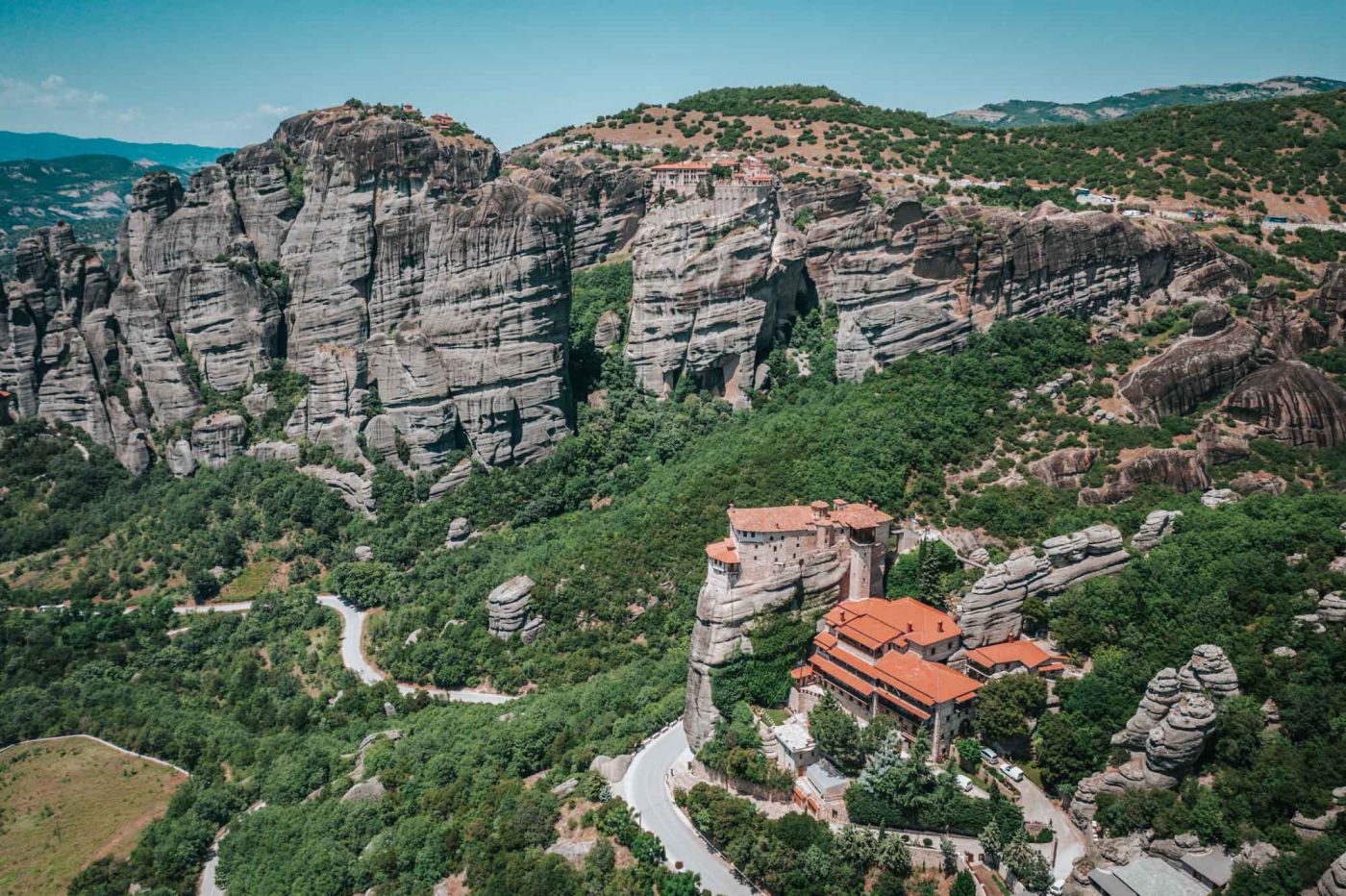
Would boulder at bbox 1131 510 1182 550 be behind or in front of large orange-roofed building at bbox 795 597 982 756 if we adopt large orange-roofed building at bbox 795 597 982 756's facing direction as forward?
behind

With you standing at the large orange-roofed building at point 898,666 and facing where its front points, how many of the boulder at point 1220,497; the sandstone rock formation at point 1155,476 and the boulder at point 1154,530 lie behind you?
3

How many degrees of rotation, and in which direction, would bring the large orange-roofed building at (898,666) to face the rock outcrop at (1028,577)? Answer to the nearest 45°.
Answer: approximately 180°

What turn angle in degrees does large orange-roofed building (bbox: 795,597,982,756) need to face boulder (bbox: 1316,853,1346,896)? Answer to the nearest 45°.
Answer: approximately 90° to its left

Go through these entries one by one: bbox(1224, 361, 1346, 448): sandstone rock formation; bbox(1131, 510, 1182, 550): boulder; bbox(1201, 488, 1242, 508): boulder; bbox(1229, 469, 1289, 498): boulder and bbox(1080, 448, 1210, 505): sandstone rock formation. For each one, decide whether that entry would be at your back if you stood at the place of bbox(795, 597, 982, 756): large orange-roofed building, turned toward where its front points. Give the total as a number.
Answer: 5

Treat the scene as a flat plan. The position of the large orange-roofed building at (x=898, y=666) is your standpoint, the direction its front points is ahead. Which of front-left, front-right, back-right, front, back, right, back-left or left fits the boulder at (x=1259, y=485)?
back

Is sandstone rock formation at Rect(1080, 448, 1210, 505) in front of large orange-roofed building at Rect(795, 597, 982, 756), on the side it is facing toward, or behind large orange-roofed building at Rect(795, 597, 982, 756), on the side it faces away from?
behind

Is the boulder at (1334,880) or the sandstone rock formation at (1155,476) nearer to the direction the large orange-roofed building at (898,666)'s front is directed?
the boulder

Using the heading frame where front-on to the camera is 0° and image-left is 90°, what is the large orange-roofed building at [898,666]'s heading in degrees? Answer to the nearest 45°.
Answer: approximately 45°

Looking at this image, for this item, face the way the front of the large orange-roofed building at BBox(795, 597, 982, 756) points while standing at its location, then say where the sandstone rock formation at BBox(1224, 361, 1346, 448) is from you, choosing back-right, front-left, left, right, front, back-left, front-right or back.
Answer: back

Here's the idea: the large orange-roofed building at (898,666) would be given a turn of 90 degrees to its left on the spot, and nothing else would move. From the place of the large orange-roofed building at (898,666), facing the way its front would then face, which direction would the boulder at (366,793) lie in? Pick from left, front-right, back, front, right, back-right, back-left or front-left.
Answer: back-right

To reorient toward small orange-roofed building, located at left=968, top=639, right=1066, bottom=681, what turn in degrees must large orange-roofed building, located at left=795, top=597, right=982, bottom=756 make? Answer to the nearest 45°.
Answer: approximately 135° to its left

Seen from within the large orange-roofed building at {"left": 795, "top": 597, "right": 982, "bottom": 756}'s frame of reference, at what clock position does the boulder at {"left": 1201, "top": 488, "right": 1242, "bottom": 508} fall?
The boulder is roughly at 6 o'clock from the large orange-roofed building.

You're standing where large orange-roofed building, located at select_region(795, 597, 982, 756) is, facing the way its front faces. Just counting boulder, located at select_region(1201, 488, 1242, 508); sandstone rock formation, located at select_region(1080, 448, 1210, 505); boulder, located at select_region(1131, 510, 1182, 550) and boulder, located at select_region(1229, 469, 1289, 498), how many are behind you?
4
